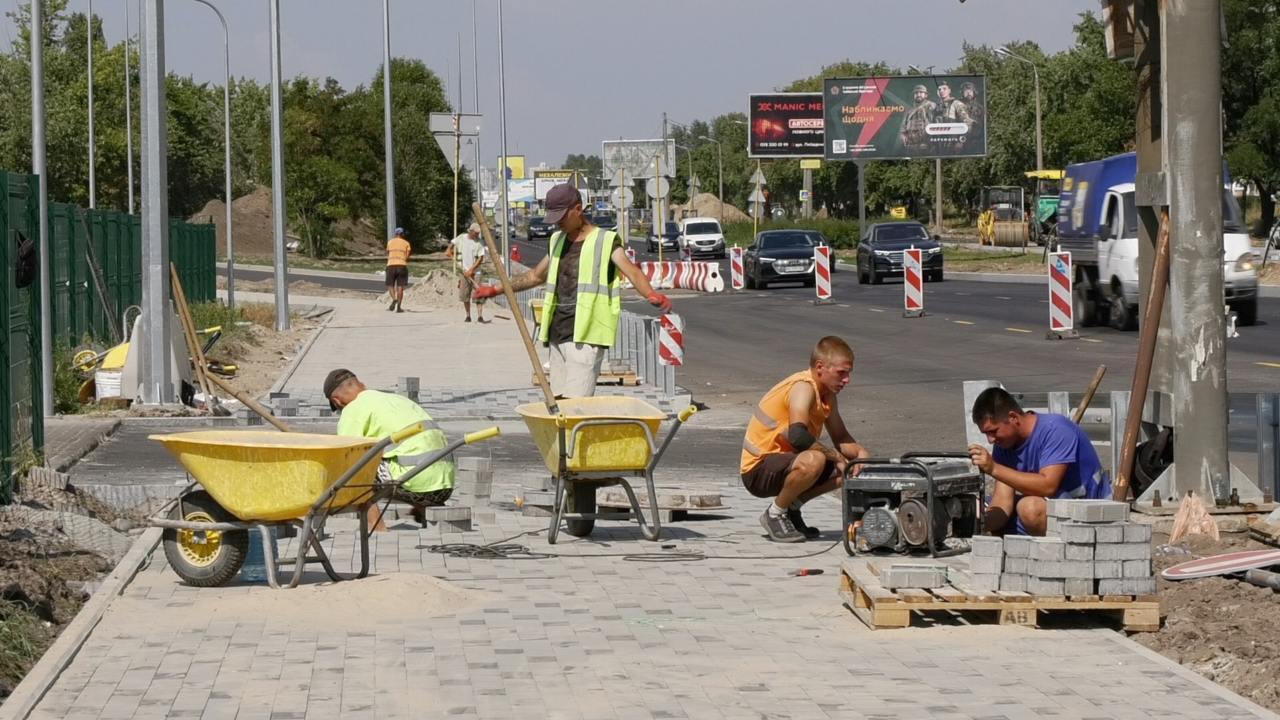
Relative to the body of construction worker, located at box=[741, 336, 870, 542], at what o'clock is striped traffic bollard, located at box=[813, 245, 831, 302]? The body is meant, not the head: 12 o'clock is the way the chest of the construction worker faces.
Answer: The striped traffic bollard is roughly at 9 o'clock from the construction worker.

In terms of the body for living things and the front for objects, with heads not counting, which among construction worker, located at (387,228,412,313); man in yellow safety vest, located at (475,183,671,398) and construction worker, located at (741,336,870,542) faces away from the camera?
construction worker, located at (387,228,412,313)

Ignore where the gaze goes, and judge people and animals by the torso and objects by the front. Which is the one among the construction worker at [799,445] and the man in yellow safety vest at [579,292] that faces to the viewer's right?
the construction worker

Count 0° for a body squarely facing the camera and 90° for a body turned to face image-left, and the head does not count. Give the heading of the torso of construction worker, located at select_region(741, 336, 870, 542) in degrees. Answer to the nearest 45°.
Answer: approximately 270°

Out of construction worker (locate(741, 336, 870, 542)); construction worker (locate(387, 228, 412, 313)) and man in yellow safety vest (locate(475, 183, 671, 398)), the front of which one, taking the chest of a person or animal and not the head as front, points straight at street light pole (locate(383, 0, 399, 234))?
construction worker (locate(387, 228, 412, 313))

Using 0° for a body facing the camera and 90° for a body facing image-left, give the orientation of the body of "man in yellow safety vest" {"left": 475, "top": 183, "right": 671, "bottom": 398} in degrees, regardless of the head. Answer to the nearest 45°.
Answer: approximately 45°

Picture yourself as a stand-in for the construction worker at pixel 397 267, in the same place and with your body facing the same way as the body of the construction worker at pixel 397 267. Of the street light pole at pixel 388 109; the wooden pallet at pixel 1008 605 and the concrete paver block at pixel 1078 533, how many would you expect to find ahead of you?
1

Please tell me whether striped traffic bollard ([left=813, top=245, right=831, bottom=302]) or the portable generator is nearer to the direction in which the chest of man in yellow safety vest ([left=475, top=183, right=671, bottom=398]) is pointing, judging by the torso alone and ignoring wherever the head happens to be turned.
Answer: the portable generator
